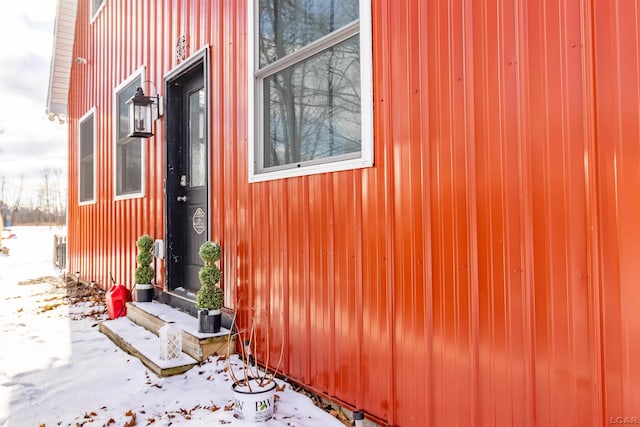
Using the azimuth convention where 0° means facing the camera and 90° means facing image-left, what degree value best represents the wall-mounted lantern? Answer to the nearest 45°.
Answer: approximately 45°

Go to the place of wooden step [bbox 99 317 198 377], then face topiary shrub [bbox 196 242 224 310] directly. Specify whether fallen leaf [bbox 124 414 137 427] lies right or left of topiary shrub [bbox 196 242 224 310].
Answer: right

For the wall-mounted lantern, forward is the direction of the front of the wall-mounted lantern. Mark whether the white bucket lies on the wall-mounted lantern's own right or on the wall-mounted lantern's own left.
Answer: on the wall-mounted lantern's own left

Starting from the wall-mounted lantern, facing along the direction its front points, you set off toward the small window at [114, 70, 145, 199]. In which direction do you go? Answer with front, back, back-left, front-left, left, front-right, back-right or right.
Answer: back-right
